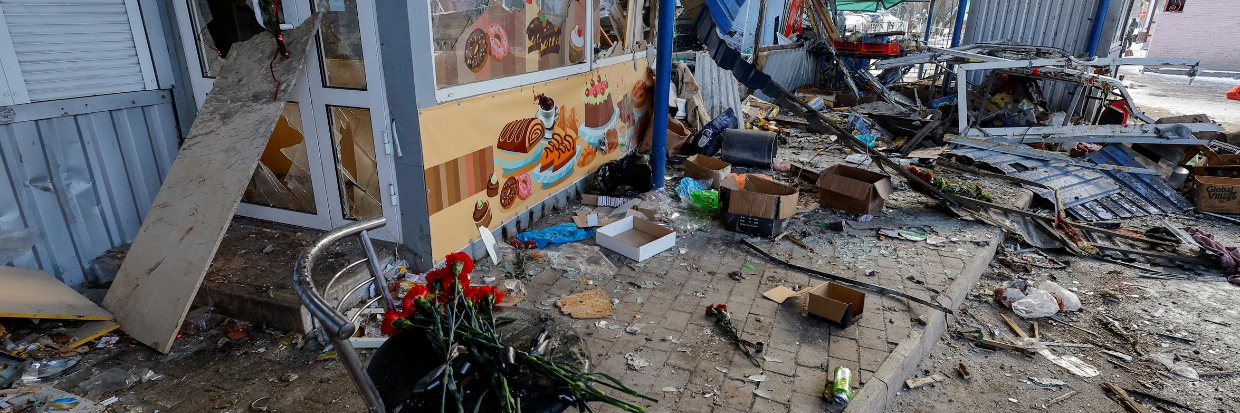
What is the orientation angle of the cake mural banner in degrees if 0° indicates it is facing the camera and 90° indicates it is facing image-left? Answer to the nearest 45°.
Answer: approximately 315°

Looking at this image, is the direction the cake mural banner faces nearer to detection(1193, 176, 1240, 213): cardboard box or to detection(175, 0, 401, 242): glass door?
the cardboard box

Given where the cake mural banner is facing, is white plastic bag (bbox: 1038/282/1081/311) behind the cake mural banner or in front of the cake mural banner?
in front

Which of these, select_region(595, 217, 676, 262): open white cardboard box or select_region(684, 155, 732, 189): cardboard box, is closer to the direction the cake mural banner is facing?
the open white cardboard box

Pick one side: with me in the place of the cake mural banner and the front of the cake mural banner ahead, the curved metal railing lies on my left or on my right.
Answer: on my right

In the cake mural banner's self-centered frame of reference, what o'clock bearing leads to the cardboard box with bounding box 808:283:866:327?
The cardboard box is roughly at 12 o'clock from the cake mural banner.

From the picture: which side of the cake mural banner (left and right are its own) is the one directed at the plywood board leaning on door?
right

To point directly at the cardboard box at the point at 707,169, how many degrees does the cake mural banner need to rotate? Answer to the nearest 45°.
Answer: approximately 90° to its left

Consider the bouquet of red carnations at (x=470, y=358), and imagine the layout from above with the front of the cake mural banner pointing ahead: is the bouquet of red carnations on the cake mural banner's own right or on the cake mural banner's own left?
on the cake mural banner's own right

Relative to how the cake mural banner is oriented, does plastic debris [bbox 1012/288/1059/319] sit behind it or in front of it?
in front

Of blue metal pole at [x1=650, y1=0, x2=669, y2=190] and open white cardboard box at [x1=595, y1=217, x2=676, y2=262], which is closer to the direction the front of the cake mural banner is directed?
the open white cardboard box

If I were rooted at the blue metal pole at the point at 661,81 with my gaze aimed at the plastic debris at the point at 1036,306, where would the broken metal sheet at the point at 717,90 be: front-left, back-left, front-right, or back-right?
back-left

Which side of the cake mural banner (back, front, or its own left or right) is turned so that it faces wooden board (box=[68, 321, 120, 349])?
right

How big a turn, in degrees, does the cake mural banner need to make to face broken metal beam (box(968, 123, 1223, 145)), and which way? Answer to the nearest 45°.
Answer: approximately 45° to its left
